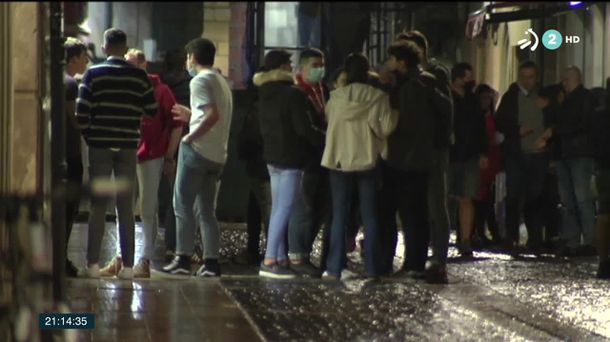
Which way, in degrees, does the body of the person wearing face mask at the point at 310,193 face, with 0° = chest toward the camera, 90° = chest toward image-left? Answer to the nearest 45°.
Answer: approximately 315°

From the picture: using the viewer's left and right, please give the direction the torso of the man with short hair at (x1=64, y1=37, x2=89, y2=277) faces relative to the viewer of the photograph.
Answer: facing to the right of the viewer

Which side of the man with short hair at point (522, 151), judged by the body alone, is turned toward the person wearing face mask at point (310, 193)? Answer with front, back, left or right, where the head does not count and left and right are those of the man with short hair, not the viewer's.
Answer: right

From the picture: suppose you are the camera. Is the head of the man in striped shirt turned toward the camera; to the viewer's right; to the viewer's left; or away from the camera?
away from the camera

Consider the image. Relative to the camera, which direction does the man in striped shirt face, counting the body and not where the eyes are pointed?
away from the camera

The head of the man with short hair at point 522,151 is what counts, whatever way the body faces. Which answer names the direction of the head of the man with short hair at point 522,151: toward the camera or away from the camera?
toward the camera

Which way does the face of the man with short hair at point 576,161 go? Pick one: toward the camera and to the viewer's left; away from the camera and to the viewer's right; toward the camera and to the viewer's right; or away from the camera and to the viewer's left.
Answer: toward the camera and to the viewer's left

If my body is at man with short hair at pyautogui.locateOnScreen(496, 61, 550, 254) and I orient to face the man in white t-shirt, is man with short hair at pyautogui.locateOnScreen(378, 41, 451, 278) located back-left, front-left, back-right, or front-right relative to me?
front-left

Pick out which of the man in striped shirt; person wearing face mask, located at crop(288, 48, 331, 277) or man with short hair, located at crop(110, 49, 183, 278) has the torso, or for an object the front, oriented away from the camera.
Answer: the man in striped shirt
